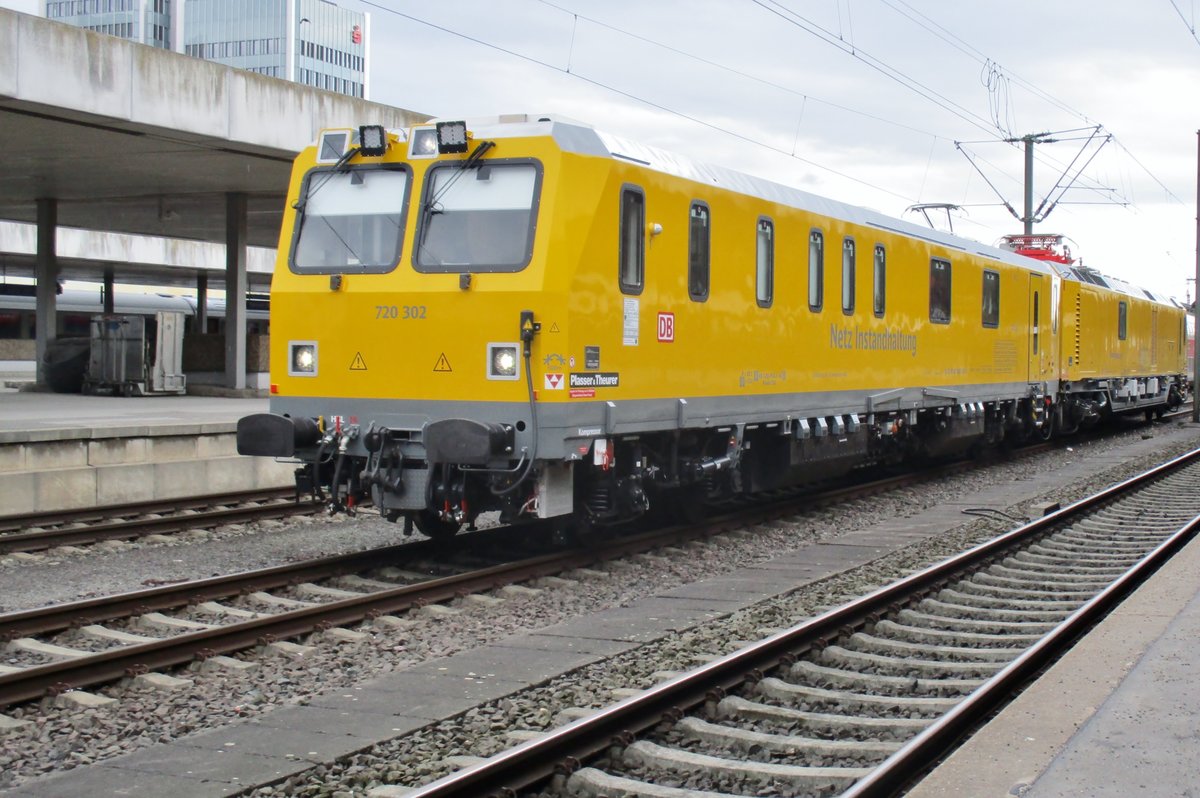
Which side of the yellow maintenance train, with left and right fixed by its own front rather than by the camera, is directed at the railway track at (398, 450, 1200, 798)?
left

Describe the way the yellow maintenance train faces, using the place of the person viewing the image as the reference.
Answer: facing the viewer and to the left of the viewer
